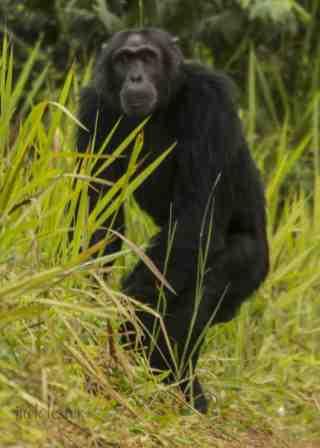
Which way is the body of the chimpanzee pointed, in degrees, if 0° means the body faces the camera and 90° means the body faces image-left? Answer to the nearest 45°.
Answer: approximately 45°
